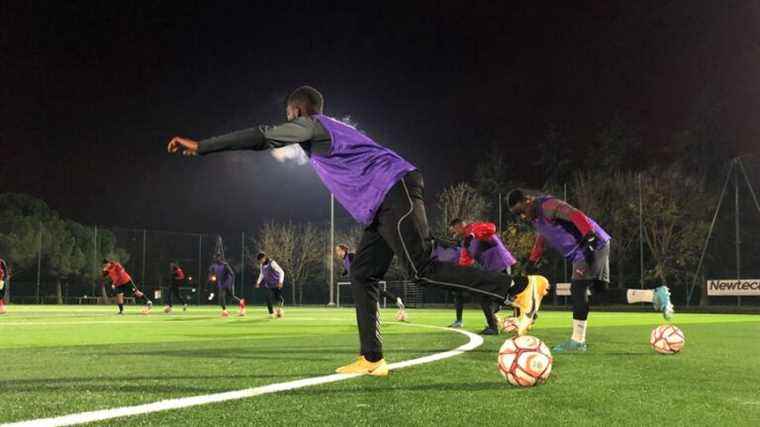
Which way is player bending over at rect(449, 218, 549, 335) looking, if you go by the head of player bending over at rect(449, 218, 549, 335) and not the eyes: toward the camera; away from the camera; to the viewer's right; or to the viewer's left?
to the viewer's left

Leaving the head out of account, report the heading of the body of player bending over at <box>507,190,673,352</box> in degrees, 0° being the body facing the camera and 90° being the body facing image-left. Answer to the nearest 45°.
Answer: approximately 90°

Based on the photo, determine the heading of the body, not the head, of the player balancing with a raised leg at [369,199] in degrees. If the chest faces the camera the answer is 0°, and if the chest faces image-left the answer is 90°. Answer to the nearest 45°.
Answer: approximately 90°

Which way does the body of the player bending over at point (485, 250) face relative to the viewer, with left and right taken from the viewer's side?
facing to the left of the viewer
